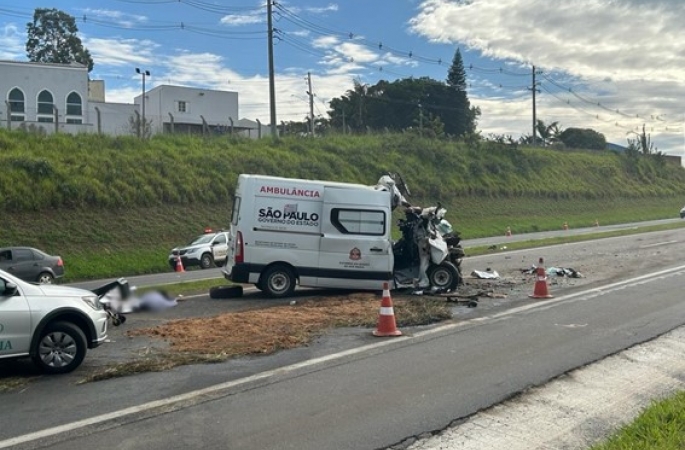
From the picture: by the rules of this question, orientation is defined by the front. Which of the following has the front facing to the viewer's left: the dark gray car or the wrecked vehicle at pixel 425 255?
the dark gray car

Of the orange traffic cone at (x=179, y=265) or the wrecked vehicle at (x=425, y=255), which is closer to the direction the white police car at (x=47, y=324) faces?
the wrecked vehicle

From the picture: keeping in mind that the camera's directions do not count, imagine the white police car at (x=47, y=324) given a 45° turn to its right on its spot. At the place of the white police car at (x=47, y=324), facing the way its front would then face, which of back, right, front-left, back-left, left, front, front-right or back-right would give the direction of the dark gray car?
back-left

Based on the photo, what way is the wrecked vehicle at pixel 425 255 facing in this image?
to the viewer's right

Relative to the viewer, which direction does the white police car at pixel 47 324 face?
to the viewer's right

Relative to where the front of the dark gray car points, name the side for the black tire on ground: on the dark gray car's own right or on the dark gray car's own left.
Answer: on the dark gray car's own left

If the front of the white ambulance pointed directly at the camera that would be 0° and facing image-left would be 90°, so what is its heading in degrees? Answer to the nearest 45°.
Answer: approximately 270°

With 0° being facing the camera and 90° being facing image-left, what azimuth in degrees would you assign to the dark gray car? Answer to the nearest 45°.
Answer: approximately 90°

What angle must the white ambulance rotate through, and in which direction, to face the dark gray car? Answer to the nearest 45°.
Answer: approximately 135° to its left

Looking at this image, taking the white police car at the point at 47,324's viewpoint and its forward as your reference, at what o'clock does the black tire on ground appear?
The black tire on ground is roughly at 10 o'clock from the white police car.
